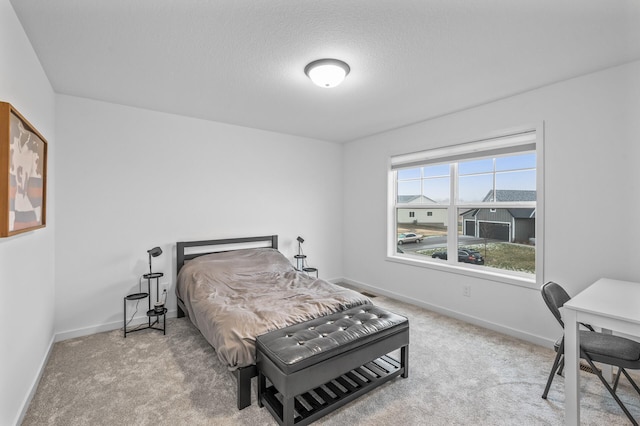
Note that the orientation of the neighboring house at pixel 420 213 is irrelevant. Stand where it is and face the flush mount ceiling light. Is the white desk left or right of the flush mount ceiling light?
left

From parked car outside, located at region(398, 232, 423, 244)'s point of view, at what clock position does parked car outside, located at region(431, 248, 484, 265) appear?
parked car outside, located at region(431, 248, 484, 265) is roughly at 7 o'clock from parked car outside, located at region(398, 232, 423, 244).

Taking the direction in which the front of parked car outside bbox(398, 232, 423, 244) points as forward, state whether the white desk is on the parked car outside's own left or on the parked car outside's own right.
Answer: on the parked car outside's own left

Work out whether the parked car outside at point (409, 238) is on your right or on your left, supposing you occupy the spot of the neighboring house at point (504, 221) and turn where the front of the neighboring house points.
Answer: on your right

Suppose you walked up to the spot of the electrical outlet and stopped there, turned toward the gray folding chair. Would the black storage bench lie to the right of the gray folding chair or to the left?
right

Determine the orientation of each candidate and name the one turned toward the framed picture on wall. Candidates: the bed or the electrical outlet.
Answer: the electrical outlet

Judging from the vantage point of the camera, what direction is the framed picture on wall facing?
facing to the right of the viewer

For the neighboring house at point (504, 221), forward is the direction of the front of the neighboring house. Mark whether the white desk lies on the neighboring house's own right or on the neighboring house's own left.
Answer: on the neighboring house's own left

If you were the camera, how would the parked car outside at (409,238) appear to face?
facing to the left of the viewer

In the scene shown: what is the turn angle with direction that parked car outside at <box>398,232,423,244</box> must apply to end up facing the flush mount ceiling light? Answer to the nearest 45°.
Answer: approximately 90° to its left
